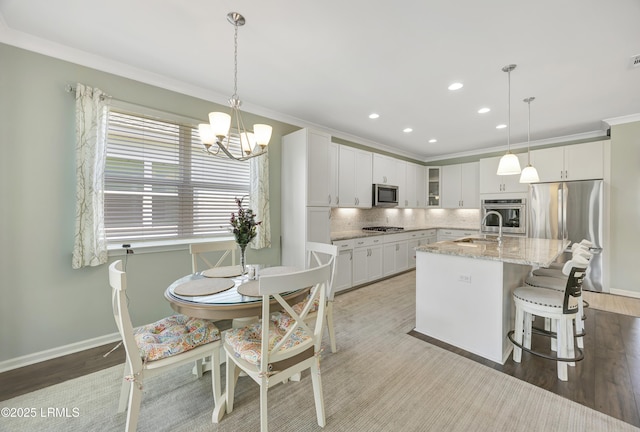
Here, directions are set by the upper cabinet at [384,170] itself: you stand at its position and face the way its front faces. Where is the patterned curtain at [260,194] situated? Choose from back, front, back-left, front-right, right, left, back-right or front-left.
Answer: right

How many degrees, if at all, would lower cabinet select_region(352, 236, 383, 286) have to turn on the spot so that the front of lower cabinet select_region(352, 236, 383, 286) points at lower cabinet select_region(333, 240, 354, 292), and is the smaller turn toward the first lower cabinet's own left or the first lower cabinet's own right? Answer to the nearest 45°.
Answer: approximately 90° to the first lower cabinet's own right

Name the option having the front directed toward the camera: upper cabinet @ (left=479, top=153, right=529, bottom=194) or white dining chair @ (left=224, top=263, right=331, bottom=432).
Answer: the upper cabinet

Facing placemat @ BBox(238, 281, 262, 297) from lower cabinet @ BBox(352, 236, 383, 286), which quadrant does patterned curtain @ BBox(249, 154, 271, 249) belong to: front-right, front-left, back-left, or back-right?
front-right

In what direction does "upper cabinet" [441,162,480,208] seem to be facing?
toward the camera

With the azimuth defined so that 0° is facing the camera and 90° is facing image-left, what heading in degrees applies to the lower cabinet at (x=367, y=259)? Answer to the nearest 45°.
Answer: approximately 315°

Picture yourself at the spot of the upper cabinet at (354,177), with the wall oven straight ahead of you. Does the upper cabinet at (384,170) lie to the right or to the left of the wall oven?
left

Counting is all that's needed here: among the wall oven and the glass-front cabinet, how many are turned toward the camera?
2

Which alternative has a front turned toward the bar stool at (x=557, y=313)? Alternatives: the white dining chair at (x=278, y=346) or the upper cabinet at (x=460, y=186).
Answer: the upper cabinet

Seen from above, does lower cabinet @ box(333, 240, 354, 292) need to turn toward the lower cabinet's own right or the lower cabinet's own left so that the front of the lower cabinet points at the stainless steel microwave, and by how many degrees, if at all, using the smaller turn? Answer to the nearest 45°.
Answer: approximately 90° to the lower cabinet's own left

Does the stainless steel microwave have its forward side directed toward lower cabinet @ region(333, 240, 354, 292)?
no

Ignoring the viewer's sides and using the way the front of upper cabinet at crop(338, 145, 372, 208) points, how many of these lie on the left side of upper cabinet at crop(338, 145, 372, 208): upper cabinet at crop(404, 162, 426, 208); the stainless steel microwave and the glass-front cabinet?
3

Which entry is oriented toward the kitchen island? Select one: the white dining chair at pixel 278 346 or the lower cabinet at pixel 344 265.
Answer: the lower cabinet

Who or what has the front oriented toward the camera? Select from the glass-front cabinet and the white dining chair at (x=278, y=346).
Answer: the glass-front cabinet

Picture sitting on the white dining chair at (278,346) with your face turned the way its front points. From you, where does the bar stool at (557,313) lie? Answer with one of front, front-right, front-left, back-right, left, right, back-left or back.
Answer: back-right

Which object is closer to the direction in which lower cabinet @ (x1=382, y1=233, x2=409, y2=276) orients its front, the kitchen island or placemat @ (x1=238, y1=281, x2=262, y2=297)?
the kitchen island

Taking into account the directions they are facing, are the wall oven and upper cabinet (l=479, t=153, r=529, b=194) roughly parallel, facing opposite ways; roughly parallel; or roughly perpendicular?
roughly parallel

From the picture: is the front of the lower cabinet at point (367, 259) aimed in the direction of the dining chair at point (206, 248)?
no

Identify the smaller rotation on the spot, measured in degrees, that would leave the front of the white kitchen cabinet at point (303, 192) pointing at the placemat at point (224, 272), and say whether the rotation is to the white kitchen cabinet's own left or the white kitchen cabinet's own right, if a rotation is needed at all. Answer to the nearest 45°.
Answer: approximately 90° to the white kitchen cabinet's own right

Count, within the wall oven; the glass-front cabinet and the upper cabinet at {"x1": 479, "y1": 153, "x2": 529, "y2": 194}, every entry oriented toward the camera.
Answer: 3
